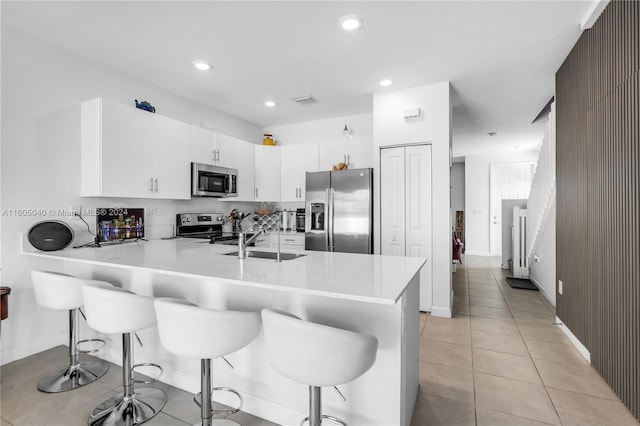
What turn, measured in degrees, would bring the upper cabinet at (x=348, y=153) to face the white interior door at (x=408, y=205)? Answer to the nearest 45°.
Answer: approximately 90° to its left

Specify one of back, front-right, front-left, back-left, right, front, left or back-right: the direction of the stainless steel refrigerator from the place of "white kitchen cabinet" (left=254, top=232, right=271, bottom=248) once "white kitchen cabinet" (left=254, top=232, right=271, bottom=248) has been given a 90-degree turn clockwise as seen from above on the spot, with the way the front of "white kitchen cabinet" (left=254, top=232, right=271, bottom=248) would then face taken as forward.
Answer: back

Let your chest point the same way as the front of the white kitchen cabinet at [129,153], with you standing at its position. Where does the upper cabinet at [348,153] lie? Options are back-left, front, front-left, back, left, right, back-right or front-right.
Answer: front-left

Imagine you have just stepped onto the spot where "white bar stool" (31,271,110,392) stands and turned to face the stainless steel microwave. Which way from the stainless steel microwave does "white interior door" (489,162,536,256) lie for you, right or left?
right

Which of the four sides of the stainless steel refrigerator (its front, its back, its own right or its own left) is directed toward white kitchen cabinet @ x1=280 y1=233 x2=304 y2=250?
right

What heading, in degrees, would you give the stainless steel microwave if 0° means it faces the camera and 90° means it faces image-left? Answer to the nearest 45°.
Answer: approximately 315°

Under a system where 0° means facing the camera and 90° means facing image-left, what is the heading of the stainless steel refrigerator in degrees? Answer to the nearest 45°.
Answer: approximately 45°

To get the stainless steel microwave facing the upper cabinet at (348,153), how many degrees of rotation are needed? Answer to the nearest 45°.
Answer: approximately 45° to its left

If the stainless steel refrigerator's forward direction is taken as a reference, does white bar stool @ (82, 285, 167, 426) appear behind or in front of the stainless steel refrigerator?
in front
